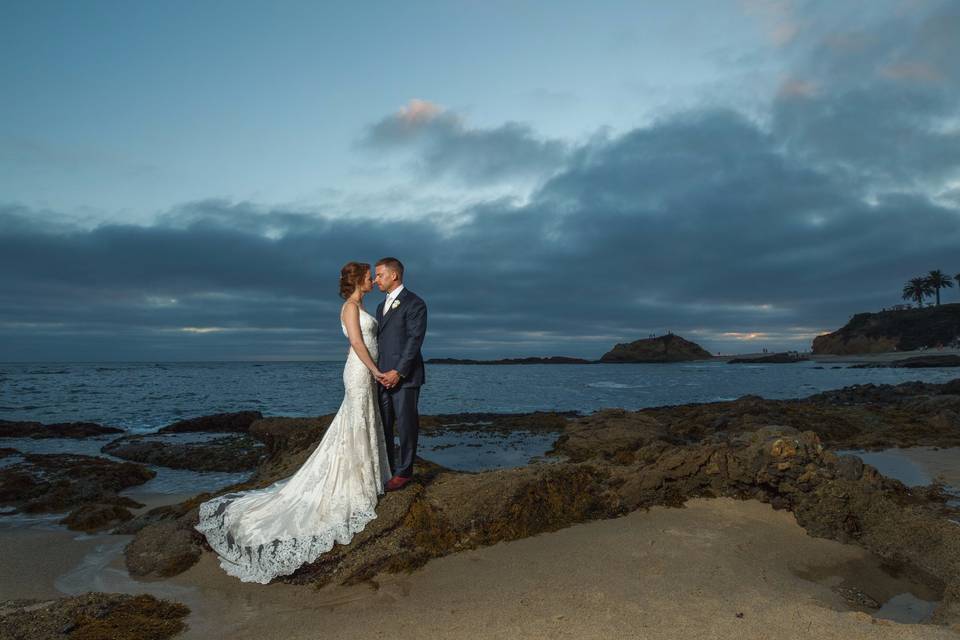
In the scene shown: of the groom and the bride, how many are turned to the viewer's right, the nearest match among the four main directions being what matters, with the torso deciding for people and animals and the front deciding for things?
1

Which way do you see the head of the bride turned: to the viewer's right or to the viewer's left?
to the viewer's right

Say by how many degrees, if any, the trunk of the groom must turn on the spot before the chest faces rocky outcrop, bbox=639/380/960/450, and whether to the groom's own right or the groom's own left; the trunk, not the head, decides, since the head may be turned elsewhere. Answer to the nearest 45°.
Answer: approximately 180°

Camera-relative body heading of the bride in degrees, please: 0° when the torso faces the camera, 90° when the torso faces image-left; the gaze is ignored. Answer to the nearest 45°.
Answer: approximately 270°

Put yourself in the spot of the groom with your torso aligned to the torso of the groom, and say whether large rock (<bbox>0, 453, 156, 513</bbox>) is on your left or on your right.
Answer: on your right

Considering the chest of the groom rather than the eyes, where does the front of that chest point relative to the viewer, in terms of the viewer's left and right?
facing the viewer and to the left of the viewer
